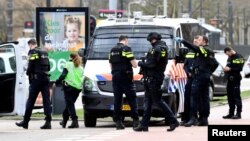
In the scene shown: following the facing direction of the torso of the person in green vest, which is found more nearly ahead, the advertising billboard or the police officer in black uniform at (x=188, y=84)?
the advertising billboard

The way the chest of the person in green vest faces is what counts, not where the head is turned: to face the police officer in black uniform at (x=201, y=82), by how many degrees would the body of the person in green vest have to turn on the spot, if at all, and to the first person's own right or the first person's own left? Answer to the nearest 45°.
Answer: approximately 135° to the first person's own right

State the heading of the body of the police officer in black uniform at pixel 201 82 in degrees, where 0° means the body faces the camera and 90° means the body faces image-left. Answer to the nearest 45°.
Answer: approximately 45°

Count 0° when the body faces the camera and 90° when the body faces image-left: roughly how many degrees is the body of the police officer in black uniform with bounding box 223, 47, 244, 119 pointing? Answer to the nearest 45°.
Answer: approximately 90°
